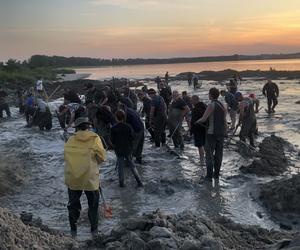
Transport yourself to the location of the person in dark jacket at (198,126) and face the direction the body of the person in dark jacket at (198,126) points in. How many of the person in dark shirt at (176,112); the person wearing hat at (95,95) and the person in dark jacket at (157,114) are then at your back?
0

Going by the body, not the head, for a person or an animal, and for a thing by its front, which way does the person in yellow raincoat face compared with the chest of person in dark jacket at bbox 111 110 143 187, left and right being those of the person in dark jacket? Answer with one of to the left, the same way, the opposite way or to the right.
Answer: the same way

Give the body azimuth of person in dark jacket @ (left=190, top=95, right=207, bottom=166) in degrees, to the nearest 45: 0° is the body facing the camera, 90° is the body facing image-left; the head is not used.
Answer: approximately 135°

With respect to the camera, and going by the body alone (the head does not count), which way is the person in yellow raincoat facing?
away from the camera

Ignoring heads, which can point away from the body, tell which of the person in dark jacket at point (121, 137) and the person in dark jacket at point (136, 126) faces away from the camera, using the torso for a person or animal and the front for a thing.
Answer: the person in dark jacket at point (121, 137)

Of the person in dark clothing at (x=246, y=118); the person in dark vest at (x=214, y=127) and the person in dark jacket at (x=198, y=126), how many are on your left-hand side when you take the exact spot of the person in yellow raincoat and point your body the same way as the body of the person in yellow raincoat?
0

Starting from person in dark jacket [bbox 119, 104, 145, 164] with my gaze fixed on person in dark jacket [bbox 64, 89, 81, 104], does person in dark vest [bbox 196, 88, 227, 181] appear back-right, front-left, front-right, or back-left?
back-right

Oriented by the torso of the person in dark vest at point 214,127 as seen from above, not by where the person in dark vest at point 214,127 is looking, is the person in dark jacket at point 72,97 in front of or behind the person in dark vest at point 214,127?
in front

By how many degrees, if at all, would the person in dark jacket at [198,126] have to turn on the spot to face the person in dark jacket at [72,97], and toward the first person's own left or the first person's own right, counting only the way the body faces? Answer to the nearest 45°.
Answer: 0° — they already face them

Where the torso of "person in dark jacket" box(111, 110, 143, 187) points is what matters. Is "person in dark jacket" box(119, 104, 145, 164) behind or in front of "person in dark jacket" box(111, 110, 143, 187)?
in front

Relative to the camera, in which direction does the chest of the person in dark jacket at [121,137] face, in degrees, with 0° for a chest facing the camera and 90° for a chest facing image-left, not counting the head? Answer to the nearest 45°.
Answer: approximately 180°
